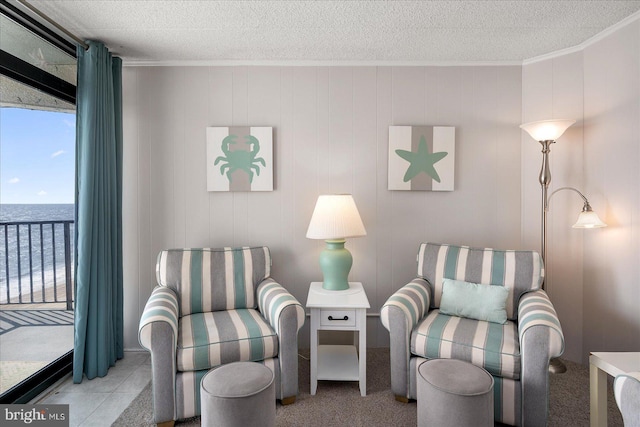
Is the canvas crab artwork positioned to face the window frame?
no

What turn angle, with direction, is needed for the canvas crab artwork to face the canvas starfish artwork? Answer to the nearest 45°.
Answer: approximately 90° to its left

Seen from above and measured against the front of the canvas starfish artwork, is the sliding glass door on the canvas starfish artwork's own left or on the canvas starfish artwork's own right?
on the canvas starfish artwork's own right

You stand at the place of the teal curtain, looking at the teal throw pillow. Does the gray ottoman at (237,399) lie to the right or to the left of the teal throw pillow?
right

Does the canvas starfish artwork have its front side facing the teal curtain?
no

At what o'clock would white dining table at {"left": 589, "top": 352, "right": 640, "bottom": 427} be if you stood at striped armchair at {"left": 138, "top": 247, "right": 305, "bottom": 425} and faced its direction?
The white dining table is roughly at 10 o'clock from the striped armchair.

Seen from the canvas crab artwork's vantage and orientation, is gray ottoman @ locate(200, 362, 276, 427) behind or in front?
in front

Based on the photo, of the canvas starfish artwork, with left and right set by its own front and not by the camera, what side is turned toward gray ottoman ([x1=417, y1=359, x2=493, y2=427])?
front

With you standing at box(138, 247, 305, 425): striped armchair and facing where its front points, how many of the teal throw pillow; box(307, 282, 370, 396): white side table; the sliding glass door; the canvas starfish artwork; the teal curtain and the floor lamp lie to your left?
4

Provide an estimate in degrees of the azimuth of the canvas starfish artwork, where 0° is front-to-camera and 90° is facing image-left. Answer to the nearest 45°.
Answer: approximately 0°

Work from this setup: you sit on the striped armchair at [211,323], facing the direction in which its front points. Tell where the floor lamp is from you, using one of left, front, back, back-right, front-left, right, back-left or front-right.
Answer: left

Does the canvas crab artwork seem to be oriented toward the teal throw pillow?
no

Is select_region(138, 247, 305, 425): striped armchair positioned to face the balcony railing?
no

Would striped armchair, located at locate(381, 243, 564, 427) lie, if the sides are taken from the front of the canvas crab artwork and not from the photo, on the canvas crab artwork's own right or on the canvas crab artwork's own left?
on the canvas crab artwork's own left

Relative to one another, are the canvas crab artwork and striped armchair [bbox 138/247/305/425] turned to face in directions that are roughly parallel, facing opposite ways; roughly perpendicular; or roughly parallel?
roughly parallel

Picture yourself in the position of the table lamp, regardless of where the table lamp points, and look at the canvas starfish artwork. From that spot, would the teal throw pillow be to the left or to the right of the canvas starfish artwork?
right

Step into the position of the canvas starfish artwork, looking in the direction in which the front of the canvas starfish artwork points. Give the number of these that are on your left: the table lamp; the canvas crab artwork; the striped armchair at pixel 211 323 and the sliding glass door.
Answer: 0

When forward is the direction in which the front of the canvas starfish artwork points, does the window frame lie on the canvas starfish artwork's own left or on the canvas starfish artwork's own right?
on the canvas starfish artwork's own right
